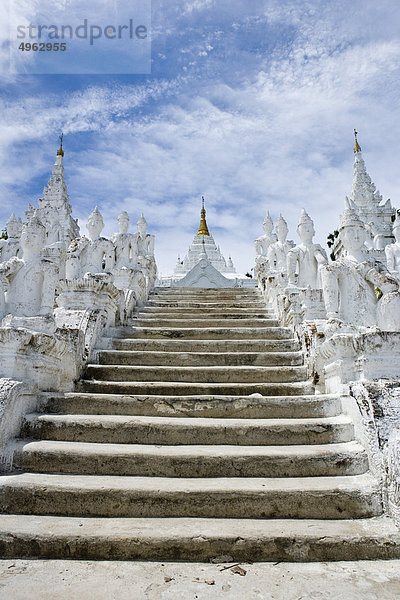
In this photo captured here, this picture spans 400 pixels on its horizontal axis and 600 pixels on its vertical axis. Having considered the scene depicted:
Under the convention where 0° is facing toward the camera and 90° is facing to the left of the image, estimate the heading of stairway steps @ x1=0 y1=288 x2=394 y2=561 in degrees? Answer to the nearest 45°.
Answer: approximately 0°

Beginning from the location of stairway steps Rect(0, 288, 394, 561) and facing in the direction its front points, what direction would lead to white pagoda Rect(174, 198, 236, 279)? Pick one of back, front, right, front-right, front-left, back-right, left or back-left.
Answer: back
